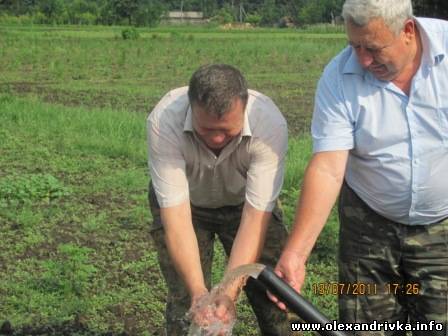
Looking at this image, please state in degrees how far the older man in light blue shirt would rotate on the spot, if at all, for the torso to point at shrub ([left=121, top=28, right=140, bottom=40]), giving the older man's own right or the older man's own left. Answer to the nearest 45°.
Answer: approximately 180°

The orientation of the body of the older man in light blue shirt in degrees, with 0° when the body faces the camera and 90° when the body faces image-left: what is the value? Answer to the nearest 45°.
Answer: approximately 0°

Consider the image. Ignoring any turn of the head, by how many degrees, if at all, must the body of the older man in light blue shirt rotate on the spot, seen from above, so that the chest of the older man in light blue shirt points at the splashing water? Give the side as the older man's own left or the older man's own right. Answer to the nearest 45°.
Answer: approximately 90° to the older man's own right

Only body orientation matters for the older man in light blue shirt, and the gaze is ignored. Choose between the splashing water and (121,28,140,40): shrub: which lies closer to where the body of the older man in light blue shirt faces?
the splashing water
